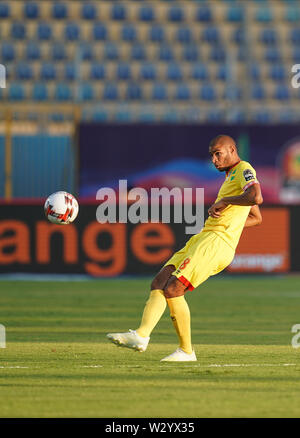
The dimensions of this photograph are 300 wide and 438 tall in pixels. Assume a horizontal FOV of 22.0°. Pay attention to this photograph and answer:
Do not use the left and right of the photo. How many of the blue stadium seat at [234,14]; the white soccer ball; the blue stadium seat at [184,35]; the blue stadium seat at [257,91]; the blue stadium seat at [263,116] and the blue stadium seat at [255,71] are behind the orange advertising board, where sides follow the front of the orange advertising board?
5

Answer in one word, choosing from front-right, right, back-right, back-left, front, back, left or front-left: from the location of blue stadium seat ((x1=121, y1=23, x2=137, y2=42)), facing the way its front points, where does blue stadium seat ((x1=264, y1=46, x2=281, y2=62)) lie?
left

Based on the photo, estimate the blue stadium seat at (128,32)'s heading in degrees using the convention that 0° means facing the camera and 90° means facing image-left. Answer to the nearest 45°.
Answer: approximately 0°

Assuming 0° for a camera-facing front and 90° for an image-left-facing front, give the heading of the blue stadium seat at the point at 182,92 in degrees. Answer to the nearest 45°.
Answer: approximately 0°

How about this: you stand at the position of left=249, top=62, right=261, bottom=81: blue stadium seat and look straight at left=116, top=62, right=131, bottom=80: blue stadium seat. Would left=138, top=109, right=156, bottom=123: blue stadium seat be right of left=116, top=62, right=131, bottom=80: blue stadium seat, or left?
left

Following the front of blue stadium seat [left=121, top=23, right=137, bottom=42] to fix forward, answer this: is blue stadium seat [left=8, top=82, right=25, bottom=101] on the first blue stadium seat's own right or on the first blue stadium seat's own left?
on the first blue stadium seat's own right
